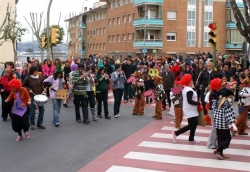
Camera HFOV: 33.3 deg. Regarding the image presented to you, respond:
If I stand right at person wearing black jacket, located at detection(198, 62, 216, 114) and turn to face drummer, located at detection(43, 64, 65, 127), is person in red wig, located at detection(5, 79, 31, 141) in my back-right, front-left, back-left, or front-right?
front-left

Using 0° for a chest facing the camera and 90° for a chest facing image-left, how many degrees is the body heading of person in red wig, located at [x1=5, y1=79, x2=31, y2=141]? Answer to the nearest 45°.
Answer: approximately 45°

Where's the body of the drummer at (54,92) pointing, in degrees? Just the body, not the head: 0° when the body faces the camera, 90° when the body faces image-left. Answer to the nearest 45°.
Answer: approximately 315°

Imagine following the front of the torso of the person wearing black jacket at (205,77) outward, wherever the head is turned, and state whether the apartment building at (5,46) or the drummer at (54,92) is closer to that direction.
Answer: the drummer

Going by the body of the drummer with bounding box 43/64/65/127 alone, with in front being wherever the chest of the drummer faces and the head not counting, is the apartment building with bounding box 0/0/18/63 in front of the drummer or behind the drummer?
behind

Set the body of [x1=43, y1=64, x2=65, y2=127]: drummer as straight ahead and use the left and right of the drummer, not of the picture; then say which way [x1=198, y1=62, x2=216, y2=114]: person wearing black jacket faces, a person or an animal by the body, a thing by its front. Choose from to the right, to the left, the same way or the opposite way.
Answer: the same way

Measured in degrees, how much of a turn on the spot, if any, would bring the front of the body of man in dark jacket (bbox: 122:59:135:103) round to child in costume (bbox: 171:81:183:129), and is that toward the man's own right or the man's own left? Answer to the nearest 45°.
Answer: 0° — they already face them

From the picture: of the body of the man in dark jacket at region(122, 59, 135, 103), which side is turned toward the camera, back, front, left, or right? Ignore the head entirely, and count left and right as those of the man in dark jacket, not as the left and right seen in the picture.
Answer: front

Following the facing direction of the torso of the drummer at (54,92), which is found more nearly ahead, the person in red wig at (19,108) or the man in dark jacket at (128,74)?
the person in red wig

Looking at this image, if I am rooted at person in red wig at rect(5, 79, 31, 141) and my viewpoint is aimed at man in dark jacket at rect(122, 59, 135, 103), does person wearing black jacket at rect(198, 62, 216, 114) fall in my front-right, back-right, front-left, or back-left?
front-right

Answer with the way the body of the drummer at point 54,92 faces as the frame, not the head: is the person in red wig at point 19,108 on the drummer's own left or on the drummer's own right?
on the drummer's own right

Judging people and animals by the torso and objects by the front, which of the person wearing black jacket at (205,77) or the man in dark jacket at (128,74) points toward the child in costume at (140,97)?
the man in dark jacket

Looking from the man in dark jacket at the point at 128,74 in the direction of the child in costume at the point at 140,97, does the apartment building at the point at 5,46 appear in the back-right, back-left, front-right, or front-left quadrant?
back-right
